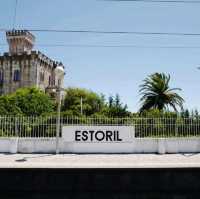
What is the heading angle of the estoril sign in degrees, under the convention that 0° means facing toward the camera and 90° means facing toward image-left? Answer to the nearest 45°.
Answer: approximately 0°

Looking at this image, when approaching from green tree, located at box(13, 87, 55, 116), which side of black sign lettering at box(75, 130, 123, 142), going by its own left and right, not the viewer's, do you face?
back

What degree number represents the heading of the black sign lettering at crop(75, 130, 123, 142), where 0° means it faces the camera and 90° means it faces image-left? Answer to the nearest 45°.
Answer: approximately 0°

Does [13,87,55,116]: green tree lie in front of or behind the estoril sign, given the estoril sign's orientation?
behind

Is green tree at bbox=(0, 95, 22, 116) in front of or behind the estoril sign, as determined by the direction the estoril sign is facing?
behind
